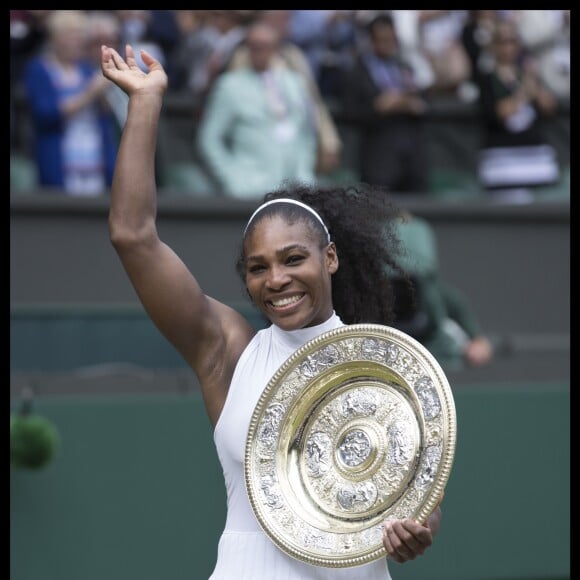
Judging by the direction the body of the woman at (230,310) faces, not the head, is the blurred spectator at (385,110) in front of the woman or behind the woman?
behind

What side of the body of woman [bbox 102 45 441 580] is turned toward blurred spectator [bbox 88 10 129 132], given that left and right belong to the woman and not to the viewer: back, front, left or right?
back

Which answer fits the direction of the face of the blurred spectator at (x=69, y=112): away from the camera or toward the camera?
toward the camera

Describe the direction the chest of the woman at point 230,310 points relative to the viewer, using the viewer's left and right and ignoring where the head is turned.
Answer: facing the viewer

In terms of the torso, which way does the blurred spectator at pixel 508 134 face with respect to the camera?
toward the camera

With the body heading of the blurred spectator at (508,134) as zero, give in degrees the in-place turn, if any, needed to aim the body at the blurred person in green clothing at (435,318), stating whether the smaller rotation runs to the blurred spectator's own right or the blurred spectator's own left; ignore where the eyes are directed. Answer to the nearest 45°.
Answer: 0° — they already face them

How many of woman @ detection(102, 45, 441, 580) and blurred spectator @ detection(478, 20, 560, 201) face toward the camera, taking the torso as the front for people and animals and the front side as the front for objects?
2

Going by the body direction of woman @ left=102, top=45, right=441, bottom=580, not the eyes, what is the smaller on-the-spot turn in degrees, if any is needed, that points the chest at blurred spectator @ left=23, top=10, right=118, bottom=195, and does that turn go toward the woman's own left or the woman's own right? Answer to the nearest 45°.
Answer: approximately 180°

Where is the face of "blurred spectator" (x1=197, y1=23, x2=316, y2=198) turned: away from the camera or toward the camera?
toward the camera

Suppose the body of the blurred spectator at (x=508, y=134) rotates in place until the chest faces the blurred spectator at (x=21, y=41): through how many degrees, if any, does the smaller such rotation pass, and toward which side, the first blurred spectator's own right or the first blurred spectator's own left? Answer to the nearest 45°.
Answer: approximately 45° to the first blurred spectator's own right

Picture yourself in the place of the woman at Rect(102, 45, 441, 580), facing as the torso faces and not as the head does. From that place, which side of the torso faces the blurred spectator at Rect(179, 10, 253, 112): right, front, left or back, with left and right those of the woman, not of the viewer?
back

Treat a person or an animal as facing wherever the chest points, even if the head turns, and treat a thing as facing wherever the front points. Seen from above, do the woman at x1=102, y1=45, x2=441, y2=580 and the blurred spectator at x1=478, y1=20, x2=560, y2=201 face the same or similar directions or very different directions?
same or similar directions

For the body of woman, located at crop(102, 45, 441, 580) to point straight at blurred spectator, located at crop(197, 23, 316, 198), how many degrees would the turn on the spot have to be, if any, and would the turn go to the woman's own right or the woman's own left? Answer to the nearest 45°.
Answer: approximately 180°
